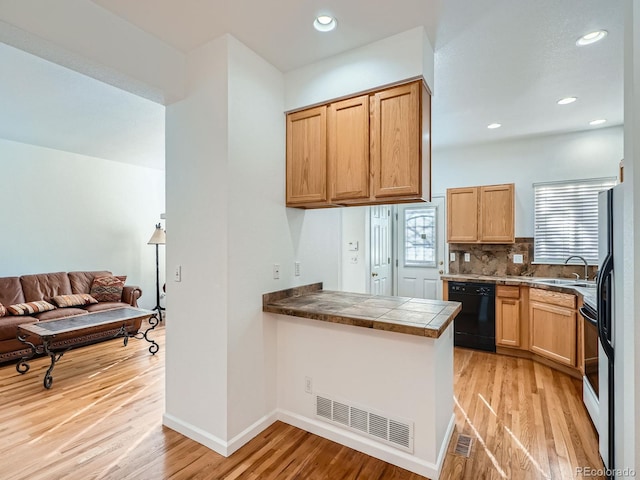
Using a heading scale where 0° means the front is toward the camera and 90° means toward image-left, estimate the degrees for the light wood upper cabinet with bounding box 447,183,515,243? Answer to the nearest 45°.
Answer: approximately 0°

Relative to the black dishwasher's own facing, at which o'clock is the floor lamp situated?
The floor lamp is roughly at 3 o'clock from the black dishwasher.

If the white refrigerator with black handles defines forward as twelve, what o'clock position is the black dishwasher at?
The black dishwasher is roughly at 2 o'clock from the white refrigerator with black handles.

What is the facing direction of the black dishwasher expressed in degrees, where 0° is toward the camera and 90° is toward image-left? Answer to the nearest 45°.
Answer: approximately 0°

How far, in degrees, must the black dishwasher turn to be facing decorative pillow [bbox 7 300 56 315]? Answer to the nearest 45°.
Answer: approximately 45° to its right

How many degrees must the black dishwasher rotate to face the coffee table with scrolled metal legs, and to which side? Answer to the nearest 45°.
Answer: approximately 45° to its right

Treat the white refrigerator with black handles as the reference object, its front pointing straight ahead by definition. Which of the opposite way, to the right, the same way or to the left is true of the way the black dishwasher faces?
to the left

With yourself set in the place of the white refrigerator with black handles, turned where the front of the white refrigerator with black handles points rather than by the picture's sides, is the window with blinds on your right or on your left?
on your right

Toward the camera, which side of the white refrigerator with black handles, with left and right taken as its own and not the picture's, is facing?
left
